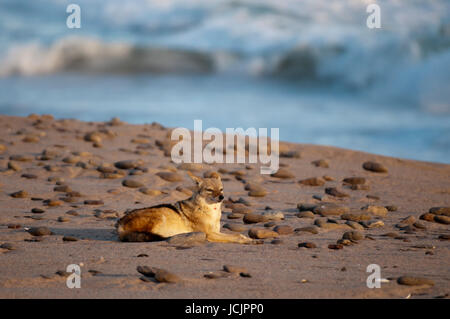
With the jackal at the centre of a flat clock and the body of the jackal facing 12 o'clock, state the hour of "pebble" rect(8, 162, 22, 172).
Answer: The pebble is roughly at 8 o'clock from the jackal.

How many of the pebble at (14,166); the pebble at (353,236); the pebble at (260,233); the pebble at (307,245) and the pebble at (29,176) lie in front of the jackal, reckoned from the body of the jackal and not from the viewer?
3

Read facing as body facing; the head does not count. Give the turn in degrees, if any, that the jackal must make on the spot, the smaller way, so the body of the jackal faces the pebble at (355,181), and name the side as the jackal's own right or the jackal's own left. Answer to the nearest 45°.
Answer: approximately 45° to the jackal's own left

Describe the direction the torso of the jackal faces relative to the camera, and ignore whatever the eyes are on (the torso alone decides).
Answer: to the viewer's right

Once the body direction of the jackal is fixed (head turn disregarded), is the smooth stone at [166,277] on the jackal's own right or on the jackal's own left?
on the jackal's own right

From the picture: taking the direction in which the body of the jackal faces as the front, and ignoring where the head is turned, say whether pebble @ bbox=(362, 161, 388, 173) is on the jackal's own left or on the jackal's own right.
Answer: on the jackal's own left

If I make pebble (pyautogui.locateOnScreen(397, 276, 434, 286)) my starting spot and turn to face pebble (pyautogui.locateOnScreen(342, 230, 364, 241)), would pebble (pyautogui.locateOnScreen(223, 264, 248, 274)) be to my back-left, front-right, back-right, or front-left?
front-left

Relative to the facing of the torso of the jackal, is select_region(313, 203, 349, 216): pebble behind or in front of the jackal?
in front

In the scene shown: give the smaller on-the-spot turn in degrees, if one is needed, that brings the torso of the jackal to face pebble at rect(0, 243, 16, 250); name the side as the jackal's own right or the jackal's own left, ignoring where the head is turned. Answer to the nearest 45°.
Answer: approximately 180°

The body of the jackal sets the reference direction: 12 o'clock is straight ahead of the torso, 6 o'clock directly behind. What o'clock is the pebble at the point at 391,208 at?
The pebble is roughly at 11 o'clock from the jackal.

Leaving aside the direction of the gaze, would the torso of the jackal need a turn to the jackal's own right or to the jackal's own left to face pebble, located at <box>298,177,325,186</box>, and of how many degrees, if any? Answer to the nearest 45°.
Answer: approximately 45° to the jackal's own left

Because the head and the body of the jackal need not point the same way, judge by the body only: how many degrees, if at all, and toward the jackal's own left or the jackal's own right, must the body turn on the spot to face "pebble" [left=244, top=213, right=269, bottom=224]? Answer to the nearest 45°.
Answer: approximately 45° to the jackal's own left

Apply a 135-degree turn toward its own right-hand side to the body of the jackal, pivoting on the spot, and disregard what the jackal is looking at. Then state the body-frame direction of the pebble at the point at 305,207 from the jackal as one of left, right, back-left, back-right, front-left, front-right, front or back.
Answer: back

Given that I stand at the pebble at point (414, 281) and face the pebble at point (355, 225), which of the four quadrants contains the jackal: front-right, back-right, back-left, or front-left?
front-left
